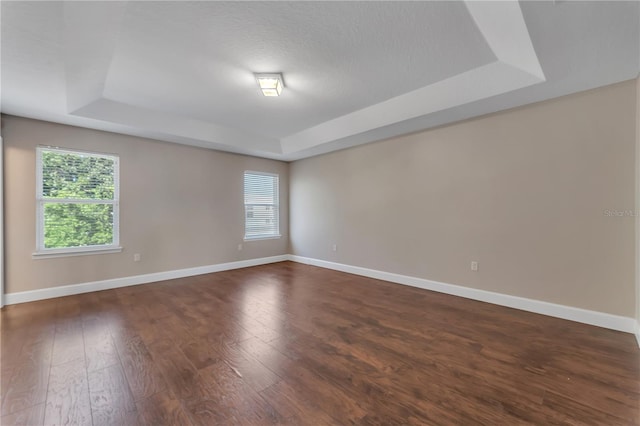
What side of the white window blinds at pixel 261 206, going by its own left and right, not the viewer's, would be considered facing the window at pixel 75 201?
right

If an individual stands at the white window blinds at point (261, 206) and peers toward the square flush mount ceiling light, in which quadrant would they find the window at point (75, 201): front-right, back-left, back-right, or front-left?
front-right

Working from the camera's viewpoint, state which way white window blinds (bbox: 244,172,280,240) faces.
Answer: facing the viewer and to the right of the viewer

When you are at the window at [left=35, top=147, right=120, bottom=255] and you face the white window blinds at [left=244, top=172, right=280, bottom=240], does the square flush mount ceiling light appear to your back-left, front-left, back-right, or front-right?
front-right

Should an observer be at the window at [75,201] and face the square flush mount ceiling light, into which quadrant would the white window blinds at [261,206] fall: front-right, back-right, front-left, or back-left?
front-left

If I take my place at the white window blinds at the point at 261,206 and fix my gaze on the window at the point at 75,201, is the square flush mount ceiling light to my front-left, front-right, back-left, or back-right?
front-left

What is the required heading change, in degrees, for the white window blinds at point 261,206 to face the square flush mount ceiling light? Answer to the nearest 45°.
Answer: approximately 45° to its right

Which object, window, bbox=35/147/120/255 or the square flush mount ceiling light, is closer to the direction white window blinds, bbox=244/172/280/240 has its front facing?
the square flush mount ceiling light
